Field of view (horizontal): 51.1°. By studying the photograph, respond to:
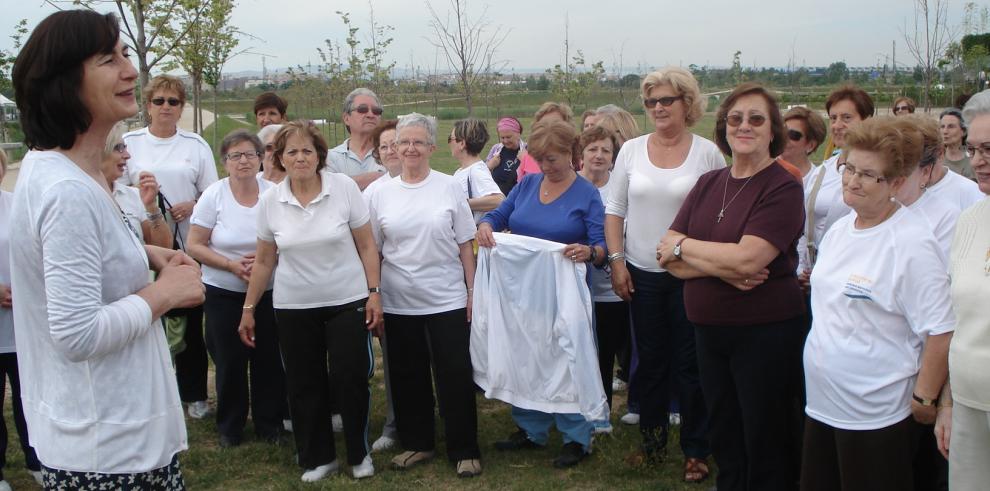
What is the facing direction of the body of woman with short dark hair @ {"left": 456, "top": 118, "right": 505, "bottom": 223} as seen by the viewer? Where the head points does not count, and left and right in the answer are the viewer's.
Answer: facing to the left of the viewer

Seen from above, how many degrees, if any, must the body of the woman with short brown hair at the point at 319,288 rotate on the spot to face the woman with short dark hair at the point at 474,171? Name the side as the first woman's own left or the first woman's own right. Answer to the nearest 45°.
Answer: approximately 135° to the first woman's own left

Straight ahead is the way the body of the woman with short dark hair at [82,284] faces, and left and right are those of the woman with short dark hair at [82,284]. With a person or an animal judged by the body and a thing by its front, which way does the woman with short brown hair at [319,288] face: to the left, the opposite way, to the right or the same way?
to the right

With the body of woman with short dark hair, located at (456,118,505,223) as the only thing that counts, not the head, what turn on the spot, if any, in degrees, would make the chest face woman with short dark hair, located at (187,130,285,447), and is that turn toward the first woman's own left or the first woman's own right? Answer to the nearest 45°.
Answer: approximately 45° to the first woman's own left

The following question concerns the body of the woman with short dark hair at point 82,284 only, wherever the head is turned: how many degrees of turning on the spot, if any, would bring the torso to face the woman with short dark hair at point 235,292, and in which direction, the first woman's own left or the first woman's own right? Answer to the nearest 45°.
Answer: approximately 90° to the first woman's own left

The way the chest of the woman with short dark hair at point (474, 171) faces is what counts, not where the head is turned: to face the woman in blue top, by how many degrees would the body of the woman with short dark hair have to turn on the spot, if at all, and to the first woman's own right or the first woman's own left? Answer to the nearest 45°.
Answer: approximately 90° to the first woman's own left

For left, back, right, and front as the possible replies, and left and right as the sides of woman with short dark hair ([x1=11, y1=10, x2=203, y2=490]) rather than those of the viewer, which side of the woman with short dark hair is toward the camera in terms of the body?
right
